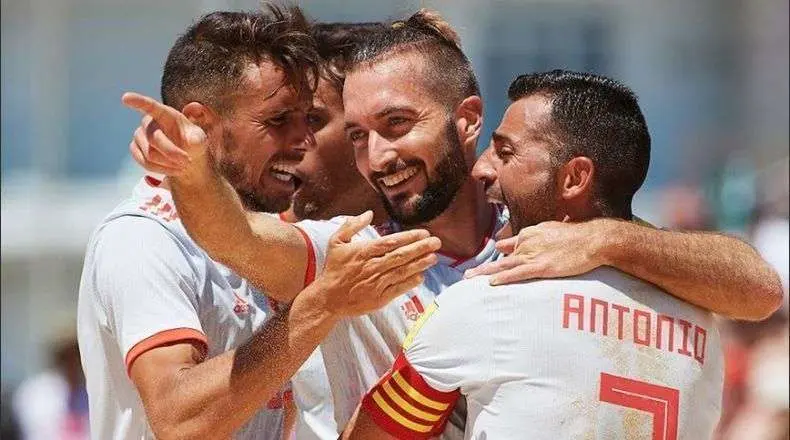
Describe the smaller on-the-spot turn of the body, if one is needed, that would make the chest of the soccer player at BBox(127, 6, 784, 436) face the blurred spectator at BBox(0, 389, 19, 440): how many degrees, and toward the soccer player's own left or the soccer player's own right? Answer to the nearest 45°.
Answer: approximately 90° to the soccer player's own right

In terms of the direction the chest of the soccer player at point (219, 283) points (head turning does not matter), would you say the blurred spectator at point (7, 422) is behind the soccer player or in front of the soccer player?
behind

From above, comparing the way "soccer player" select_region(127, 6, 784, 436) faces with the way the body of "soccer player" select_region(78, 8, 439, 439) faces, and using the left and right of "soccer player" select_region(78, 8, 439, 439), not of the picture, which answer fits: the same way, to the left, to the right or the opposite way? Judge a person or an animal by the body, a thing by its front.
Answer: to the right

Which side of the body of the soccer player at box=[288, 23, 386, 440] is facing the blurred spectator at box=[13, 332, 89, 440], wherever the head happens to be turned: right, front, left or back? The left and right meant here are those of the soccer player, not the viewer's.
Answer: right

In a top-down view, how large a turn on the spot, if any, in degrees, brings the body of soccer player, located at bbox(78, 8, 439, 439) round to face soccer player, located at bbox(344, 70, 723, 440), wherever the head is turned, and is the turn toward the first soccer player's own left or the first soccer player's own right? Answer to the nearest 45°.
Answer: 0° — they already face them

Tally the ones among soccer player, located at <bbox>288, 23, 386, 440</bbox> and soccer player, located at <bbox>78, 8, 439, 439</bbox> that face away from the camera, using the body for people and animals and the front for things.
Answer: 0

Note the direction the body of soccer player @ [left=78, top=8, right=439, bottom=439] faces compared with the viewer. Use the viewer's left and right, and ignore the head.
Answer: facing the viewer and to the right of the viewer

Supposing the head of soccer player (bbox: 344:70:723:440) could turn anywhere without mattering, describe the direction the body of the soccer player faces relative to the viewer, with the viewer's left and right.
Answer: facing away from the viewer and to the left of the viewer

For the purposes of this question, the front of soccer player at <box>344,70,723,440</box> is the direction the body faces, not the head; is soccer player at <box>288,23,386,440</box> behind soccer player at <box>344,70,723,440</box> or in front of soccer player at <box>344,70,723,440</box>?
in front

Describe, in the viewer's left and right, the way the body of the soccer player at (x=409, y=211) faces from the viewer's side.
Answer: facing the viewer and to the left of the viewer

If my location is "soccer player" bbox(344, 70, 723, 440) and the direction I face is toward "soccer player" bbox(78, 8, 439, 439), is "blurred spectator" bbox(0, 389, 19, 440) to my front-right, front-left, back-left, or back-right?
front-right

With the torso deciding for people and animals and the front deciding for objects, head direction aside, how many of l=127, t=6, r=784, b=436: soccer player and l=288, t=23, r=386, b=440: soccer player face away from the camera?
0

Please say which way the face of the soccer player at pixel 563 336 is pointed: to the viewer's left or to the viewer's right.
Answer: to the viewer's left
